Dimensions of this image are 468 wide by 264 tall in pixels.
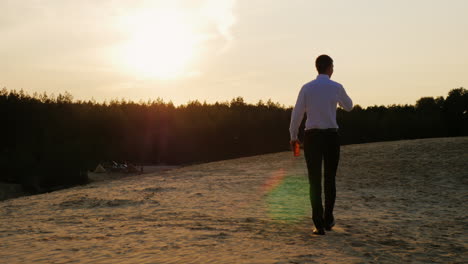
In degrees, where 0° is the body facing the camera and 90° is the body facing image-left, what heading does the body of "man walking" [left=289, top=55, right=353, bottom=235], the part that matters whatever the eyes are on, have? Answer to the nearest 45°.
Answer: approximately 180°
